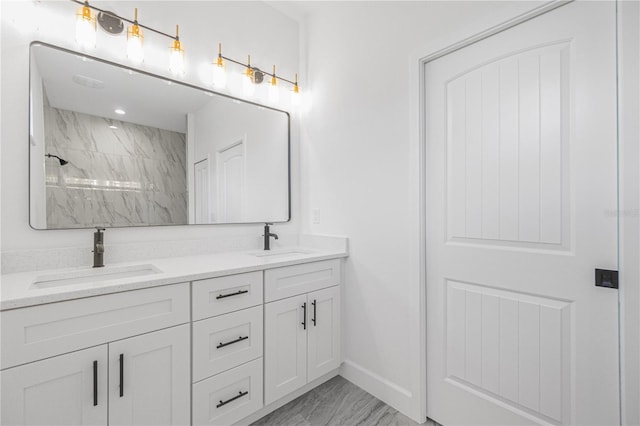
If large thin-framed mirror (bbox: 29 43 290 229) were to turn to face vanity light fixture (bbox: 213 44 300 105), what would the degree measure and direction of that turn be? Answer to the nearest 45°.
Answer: approximately 45° to its left

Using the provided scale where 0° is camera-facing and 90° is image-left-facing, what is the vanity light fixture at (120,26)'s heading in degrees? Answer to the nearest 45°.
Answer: approximately 315°

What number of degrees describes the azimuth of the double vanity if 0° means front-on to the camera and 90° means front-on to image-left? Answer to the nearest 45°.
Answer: approximately 315°

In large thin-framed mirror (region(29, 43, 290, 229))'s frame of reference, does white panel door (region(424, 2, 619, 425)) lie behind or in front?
in front

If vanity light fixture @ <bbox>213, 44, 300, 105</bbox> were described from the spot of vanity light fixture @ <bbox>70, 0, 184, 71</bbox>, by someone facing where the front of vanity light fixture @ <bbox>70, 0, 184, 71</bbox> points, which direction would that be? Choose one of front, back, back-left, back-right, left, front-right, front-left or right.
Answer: front-left
